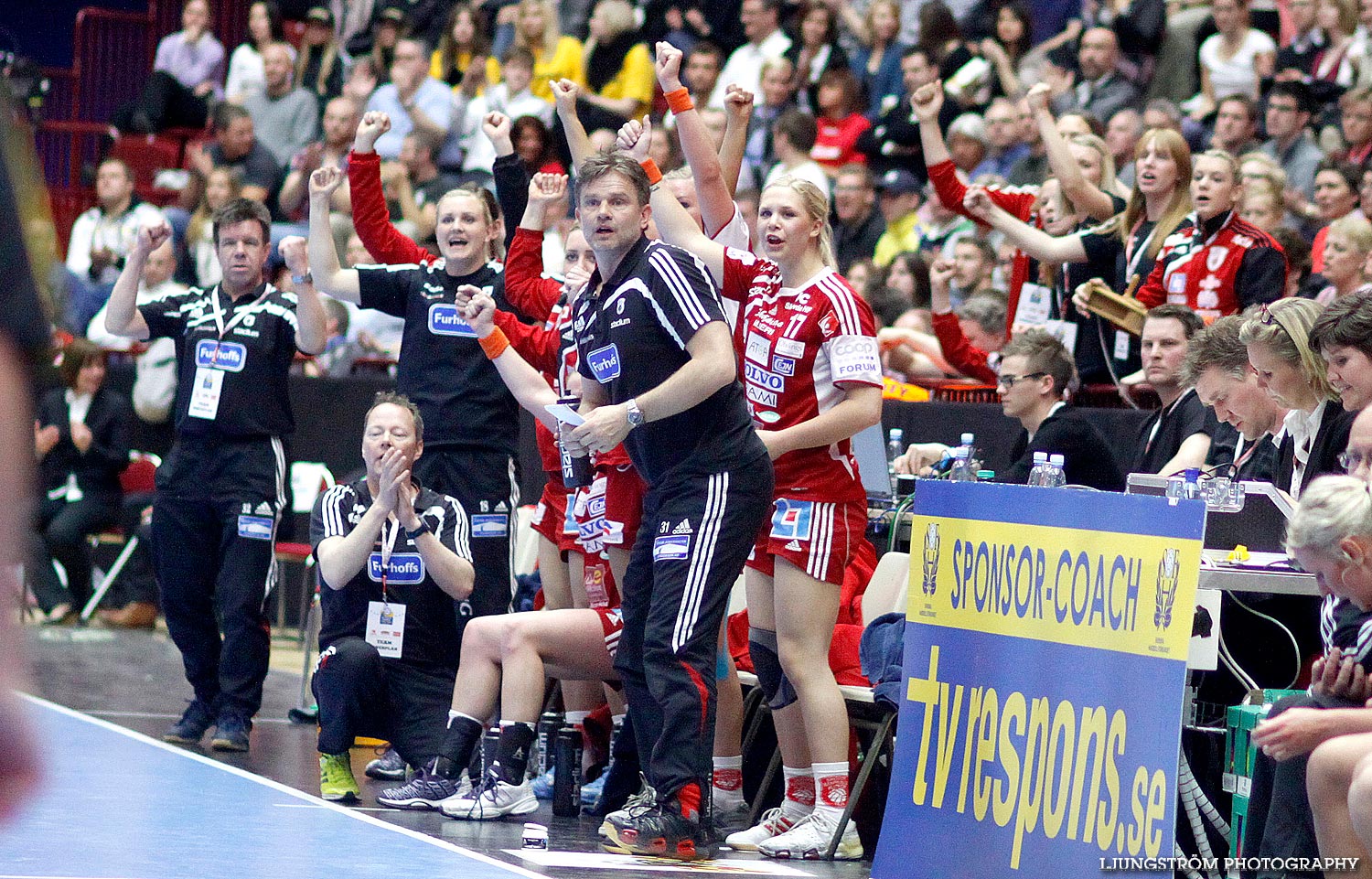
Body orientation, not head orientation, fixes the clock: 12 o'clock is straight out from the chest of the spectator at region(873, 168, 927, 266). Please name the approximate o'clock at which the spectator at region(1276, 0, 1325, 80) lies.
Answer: the spectator at region(1276, 0, 1325, 80) is roughly at 8 o'clock from the spectator at region(873, 168, 927, 266).

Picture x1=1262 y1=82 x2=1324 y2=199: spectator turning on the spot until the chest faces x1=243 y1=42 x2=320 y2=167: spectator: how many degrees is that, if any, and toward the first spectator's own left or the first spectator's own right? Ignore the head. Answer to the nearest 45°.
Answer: approximately 45° to the first spectator's own right

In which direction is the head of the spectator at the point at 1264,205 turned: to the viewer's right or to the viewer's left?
to the viewer's left

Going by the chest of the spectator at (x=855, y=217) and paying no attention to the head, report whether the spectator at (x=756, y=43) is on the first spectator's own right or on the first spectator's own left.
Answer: on the first spectator's own right

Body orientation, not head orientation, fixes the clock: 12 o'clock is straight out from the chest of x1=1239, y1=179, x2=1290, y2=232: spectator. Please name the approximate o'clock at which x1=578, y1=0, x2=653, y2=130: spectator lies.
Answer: x1=578, y1=0, x2=653, y2=130: spectator is roughly at 3 o'clock from x1=1239, y1=179, x2=1290, y2=232: spectator.

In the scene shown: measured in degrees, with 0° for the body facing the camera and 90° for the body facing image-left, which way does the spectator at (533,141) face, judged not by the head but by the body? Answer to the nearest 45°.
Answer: approximately 45°

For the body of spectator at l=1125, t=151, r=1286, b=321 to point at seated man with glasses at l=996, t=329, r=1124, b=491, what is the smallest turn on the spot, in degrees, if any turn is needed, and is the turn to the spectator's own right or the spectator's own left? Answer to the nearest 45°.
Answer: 0° — they already face them

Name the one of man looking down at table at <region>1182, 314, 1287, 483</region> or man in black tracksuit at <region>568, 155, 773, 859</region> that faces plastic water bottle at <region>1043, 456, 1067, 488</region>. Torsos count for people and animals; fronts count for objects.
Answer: the man looking down at table

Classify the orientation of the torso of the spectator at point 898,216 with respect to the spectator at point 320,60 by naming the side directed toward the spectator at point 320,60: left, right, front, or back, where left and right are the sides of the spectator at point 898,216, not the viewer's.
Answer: right

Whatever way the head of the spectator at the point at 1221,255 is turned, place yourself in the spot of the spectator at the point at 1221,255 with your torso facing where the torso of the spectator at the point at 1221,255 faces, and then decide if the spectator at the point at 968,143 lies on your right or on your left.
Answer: on your right

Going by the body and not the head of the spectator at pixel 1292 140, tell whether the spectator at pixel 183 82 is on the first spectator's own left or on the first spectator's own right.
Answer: on the first spectator's own right

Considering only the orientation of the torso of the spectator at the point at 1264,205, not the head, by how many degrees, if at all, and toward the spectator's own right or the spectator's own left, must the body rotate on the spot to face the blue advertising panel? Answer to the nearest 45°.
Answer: approximately 45° to the spectator's own left

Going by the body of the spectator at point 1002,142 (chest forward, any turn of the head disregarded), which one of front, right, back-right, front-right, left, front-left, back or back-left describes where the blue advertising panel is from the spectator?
front-left

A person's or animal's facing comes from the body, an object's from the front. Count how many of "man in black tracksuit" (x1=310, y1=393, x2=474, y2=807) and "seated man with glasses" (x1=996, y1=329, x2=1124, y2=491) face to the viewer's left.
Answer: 1
